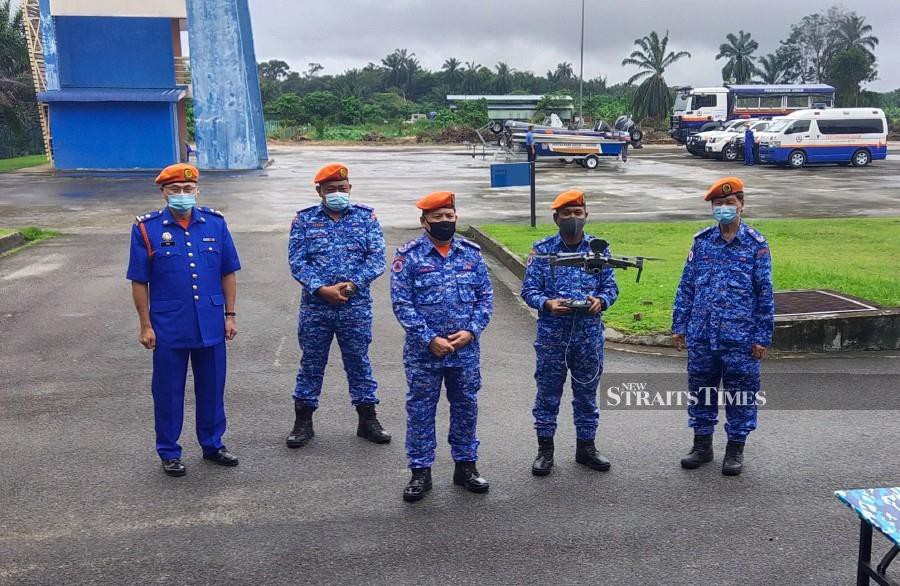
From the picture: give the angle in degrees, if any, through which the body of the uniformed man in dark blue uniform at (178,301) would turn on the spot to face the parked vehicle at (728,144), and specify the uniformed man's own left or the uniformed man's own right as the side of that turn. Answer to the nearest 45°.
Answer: approximately 135° to the uniformed man's own left

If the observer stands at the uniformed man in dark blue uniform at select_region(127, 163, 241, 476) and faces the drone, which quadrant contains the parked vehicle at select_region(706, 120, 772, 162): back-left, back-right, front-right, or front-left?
front-left

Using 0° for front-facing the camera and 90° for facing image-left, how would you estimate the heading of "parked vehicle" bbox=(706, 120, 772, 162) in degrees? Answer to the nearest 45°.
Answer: approximately 45°

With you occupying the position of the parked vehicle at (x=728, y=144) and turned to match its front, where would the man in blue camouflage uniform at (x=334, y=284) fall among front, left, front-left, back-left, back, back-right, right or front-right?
front-left

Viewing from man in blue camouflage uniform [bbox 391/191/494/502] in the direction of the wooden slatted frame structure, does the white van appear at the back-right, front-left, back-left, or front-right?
front-right

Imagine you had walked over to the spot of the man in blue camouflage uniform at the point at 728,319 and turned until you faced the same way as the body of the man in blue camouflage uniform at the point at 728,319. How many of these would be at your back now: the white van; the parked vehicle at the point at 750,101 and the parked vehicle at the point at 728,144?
3

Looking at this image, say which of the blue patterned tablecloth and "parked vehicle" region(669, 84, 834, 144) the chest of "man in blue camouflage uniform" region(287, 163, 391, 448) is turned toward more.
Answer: the blue patterned tablecloth

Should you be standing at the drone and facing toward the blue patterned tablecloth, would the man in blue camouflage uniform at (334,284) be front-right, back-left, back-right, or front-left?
back-right

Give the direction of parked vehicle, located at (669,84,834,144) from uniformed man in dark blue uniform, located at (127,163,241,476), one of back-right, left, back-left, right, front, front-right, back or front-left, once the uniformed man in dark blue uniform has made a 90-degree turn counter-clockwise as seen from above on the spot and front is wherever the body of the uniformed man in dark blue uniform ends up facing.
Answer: front-left

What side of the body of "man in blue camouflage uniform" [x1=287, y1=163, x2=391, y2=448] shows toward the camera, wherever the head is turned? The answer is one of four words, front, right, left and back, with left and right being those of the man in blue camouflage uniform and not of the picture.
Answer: front

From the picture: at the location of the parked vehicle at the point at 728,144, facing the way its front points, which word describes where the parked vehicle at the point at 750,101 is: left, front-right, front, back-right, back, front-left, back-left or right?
back-right

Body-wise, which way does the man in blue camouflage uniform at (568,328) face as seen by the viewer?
toward the camera

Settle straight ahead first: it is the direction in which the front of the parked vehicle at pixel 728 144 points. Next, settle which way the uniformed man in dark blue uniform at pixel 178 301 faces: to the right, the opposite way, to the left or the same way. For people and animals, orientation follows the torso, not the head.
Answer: to the left

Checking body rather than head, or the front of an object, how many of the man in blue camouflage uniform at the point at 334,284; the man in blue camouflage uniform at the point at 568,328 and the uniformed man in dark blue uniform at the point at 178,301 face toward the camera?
3

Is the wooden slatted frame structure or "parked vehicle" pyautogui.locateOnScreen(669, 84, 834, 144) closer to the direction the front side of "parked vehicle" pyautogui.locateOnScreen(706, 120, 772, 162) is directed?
the wooden slatted frame structure

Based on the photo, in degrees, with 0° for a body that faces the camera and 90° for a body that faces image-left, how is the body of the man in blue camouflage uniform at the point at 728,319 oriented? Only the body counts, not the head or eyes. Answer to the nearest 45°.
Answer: approximately 0°

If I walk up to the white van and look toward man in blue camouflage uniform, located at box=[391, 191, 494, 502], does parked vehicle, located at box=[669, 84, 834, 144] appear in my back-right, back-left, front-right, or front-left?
back-right

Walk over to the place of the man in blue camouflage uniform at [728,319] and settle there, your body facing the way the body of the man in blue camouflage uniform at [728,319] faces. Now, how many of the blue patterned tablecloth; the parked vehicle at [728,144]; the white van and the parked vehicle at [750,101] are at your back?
3
